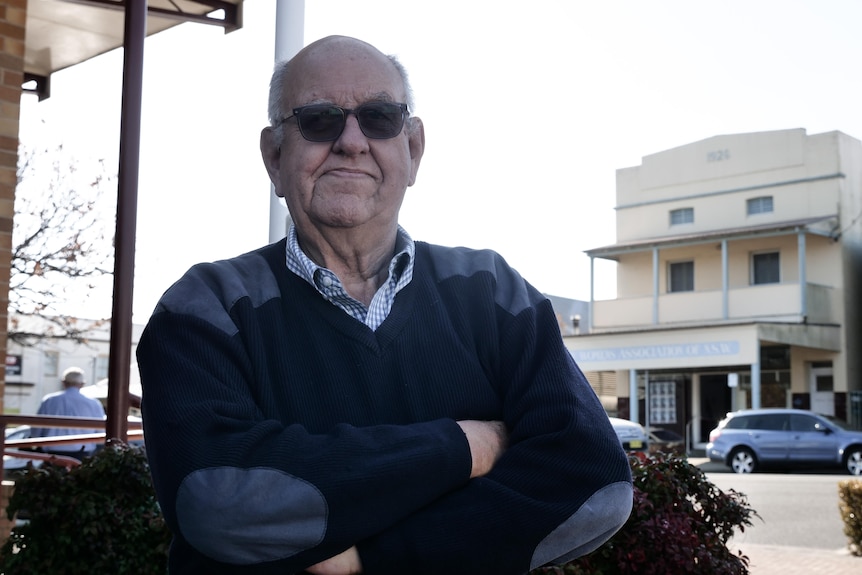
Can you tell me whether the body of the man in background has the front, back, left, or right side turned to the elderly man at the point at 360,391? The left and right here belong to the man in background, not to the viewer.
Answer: back

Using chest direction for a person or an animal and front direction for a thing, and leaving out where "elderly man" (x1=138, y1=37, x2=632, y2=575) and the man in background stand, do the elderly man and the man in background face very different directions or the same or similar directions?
very different directions

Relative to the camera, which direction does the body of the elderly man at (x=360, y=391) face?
toward the camera

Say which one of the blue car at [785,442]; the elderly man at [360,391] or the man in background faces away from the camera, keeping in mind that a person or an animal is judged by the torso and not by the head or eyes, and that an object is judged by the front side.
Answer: the man in background

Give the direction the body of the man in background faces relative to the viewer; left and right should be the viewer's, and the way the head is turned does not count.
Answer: facing away from the viewer

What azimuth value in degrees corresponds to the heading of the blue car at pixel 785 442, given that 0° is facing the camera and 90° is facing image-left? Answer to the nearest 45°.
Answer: approximately 270°

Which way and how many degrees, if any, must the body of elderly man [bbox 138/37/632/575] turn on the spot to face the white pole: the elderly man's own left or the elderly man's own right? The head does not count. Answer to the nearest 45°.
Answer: approximately 180°

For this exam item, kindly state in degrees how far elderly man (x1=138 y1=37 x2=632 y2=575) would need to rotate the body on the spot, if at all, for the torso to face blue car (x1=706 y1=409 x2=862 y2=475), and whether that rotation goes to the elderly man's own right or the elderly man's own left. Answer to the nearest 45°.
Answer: approximately 135° to the elderly man's own left

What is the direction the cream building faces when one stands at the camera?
facing the viewer and to the left of the viewer

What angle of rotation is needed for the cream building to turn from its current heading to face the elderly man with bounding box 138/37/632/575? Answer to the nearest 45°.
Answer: approximately 45° to its left

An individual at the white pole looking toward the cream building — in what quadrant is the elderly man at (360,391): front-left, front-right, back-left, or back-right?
back-right

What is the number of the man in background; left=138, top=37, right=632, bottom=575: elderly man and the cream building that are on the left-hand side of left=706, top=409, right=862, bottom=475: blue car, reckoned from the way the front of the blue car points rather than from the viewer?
1

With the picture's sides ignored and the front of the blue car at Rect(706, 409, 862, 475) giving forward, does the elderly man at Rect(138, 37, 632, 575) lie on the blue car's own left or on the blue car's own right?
on the blue car's own right

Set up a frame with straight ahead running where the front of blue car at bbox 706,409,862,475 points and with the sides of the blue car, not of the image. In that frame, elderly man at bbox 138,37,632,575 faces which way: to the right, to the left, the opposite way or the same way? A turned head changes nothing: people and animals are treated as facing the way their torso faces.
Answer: to the right

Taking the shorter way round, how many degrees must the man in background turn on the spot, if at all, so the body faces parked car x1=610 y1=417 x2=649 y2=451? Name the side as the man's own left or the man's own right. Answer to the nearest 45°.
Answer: approximately 45° to the man's own right

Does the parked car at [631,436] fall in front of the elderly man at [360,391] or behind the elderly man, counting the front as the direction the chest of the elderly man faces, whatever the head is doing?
behind
